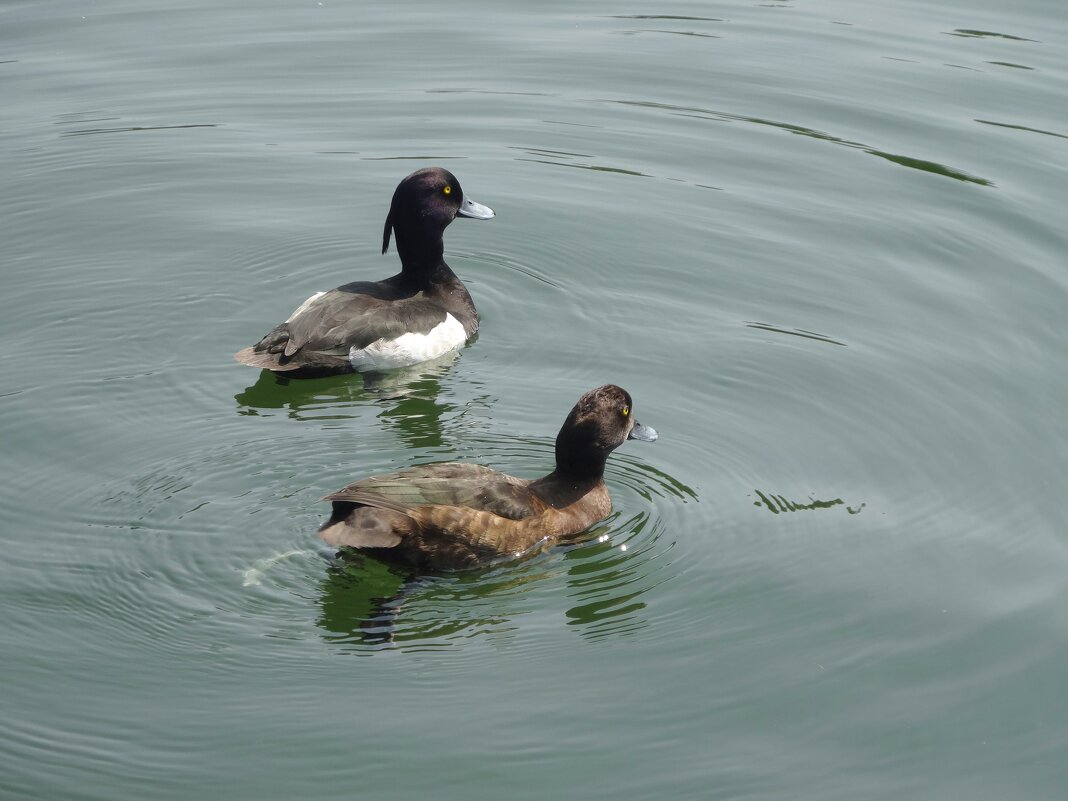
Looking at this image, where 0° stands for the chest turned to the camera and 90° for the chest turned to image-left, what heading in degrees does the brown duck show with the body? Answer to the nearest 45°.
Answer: approximately 270°

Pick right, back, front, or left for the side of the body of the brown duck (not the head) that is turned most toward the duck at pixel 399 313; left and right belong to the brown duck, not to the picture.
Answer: left
